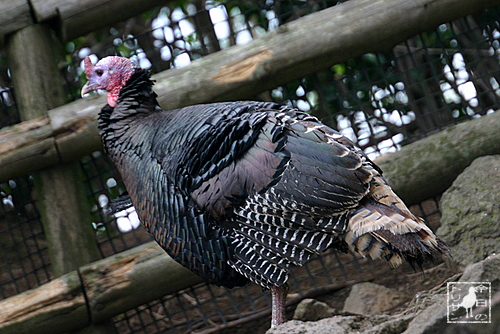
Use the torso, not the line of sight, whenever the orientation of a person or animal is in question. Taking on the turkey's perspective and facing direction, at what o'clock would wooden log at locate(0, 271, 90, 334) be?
The wooden log is roughly at 1 o'clock from the turkey.

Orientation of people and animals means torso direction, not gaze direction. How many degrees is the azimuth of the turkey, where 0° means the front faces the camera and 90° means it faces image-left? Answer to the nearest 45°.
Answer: approximately 90°

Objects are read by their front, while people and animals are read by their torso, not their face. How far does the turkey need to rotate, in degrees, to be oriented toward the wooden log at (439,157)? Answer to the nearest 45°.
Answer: approximately 135° to its right

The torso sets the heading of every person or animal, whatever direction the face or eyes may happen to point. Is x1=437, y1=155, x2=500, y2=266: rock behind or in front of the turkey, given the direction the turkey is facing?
behind

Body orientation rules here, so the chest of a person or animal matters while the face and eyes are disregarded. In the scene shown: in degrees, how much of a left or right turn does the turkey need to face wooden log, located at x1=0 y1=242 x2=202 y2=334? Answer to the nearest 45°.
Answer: approximately 45° to its right

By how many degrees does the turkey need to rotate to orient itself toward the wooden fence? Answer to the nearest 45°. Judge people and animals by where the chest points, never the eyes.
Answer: approximately 90° to its right

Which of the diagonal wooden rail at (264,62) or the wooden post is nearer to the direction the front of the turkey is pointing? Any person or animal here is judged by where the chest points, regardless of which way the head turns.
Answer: the wooden post
